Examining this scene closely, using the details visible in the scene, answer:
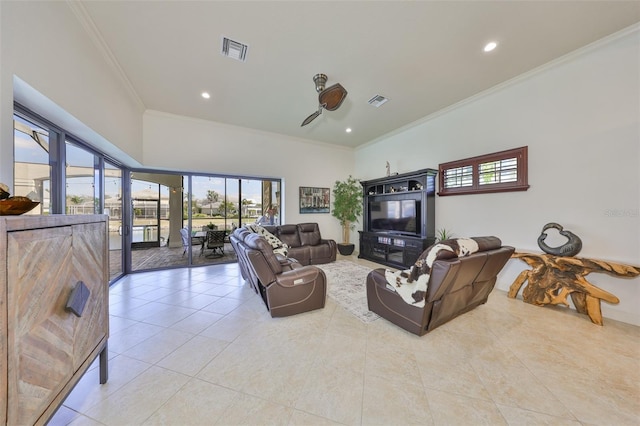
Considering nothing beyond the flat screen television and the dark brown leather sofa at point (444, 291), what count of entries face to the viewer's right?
0

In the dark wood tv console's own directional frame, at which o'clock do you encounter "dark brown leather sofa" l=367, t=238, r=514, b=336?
The dark brown leather sofa is roughly at 10 o'clock from the dark wood tv console.

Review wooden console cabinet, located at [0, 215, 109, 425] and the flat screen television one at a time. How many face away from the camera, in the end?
0

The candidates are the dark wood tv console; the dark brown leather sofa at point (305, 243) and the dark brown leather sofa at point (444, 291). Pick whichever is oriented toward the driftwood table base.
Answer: the dark brown leather sofa at point (305, 243)

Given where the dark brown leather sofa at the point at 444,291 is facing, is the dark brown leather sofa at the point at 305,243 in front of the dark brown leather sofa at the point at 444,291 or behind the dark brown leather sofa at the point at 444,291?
in front

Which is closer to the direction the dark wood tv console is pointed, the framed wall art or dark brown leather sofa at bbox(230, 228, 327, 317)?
the dark brown leather sofa

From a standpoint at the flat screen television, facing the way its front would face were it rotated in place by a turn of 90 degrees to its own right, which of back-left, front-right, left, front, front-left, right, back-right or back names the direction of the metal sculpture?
back

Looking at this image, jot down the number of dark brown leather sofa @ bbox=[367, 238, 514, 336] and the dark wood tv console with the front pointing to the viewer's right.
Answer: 0

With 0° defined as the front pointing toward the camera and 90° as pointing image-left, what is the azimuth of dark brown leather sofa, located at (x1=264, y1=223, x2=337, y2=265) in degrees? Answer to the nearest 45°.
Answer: approximately 315°

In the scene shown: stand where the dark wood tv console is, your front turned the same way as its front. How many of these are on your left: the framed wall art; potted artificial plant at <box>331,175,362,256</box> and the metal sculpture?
1

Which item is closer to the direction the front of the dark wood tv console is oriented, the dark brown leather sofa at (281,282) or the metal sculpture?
the dark brown leather sofa

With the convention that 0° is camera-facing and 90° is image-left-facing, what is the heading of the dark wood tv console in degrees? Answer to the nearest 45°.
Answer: approximately 45°

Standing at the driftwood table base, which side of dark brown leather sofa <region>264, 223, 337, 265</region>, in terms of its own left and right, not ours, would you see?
front

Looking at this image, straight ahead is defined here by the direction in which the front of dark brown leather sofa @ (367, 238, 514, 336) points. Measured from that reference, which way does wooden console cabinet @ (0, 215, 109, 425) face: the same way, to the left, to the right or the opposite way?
to the right
